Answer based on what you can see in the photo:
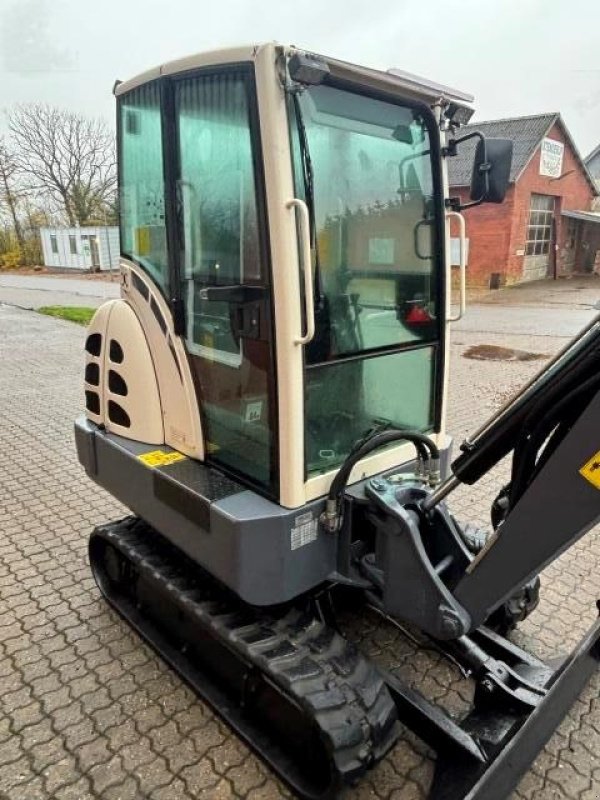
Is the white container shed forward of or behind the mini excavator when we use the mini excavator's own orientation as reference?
behind

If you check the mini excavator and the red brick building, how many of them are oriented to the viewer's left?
0

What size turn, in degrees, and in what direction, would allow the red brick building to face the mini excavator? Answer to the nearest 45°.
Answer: approximately 45° to its right

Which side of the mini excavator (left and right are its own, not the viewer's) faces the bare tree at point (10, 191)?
back

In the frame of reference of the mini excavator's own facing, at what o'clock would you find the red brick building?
The red brick building is roughly at 8 o'clock from the mini excavator.

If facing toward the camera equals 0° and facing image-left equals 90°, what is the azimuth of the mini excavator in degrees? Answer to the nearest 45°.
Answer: approximately 315°

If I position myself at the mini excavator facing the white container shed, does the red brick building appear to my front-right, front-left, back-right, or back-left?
front-right
